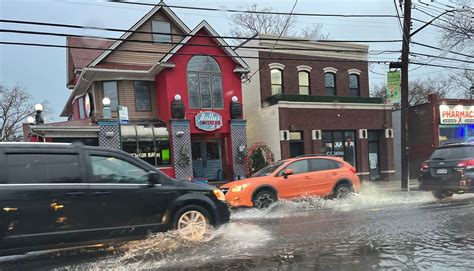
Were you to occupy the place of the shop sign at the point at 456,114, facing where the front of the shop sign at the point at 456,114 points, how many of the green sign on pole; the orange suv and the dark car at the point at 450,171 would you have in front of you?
3

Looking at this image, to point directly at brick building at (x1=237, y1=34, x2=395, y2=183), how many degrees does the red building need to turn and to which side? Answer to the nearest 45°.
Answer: approximately 90° to its left

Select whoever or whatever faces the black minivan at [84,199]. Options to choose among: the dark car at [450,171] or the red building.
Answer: the red building

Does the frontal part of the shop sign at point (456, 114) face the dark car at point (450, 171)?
yes

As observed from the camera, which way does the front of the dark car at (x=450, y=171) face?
facing away from the viewer and to the right of the viewer

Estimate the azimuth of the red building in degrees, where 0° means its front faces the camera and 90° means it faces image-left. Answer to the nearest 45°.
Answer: approximately 0°

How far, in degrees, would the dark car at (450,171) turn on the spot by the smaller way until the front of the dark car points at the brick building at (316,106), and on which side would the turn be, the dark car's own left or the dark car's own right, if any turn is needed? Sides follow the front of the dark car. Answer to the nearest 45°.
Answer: approximately 90° to the dark car's own left

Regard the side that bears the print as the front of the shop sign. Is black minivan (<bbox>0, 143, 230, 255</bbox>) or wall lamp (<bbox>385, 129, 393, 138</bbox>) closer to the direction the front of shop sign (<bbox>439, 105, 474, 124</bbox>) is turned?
the black minivan

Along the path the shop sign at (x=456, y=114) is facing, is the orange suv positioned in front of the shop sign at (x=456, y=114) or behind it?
in front

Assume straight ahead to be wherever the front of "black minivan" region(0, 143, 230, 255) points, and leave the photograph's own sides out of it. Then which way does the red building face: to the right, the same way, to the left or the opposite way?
to the right

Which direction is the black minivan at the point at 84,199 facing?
to the viewer's right

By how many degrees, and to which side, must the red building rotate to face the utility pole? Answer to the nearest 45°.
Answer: approximately 45° to its left

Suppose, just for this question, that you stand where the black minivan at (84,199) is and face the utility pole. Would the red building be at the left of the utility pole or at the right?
left
